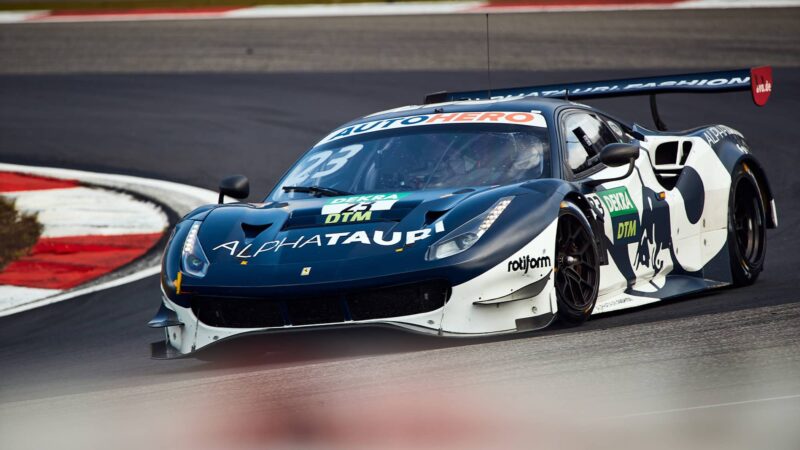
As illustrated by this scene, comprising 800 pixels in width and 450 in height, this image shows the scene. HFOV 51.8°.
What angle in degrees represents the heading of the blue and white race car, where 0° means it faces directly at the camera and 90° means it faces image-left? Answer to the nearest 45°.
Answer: approximately 45°
